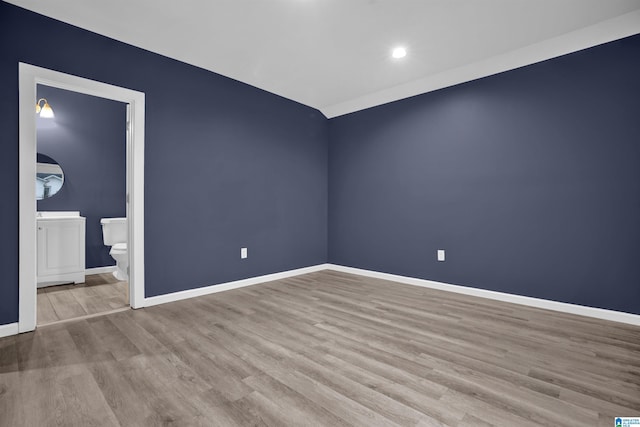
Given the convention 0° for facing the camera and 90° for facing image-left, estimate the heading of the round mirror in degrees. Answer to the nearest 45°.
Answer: approximately 0°

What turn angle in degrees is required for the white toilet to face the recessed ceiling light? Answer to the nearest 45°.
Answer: approximately 45° to its left

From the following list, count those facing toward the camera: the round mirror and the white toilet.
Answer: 2
